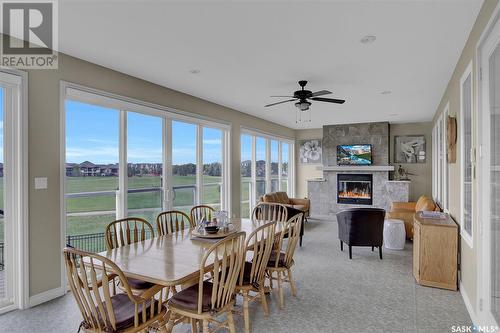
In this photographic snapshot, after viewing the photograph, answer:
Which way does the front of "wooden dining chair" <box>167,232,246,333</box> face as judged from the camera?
facing away from the viewer and to the left of the viewer

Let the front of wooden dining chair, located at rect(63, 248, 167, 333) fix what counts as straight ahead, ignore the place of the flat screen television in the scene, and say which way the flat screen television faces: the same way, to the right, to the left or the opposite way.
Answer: the opposite way

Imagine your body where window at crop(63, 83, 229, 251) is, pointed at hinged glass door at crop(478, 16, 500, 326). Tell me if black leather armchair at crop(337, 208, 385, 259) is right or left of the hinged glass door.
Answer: left

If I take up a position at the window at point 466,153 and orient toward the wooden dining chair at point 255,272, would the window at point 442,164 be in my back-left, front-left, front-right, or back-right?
back-right

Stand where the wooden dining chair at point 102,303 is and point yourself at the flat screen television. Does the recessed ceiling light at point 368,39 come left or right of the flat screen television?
right

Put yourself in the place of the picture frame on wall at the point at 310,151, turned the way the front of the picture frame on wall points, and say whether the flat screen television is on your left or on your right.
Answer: on your left

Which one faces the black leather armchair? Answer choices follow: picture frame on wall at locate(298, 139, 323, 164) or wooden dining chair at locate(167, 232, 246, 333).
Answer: the picture frame on wall

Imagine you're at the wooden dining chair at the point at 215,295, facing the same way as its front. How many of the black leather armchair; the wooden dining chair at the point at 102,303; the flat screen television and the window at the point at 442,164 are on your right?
3
